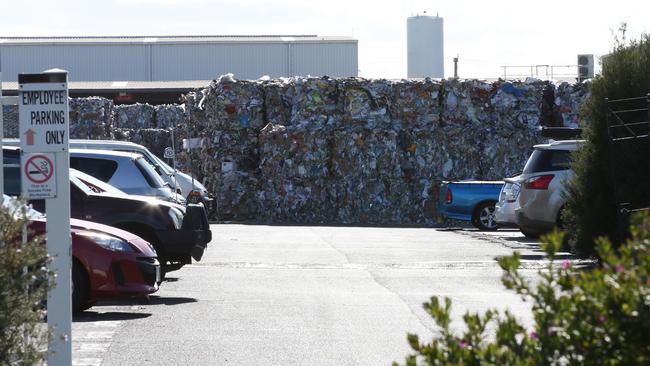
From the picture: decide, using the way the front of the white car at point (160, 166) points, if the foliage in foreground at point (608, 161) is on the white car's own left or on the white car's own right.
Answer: on the white car's own left

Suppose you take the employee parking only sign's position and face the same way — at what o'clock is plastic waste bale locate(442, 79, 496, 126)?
The plastic waste bale is roughly at 7 o'clock from the employee parking only sign.

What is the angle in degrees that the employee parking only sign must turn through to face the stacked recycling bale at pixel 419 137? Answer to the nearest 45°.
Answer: approximately 135° to its left

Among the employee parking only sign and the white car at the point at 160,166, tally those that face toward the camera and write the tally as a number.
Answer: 1

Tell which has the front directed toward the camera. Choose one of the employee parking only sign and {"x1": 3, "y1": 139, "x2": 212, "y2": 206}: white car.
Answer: the employee parking only sign

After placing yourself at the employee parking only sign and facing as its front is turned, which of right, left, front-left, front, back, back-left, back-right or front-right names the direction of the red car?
back

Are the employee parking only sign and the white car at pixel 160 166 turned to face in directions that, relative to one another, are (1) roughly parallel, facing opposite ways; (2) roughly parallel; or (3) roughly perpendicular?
roughly perpendicular

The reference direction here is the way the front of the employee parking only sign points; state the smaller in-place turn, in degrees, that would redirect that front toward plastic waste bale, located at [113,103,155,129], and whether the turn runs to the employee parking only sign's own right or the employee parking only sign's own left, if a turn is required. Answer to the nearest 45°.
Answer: approximately 180°

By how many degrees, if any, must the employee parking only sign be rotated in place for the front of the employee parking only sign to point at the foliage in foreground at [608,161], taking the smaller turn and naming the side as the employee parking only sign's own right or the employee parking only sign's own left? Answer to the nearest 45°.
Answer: approximately 135° to the employee parking only sign's own left

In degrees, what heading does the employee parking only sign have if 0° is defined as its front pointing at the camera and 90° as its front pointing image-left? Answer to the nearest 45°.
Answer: approximately 0°

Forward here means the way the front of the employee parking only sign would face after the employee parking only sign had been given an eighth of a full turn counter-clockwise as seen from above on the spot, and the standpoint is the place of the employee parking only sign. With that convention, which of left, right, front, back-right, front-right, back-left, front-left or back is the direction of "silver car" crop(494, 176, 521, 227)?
left

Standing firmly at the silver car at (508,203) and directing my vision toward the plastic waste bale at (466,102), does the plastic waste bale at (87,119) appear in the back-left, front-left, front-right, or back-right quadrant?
front-left
